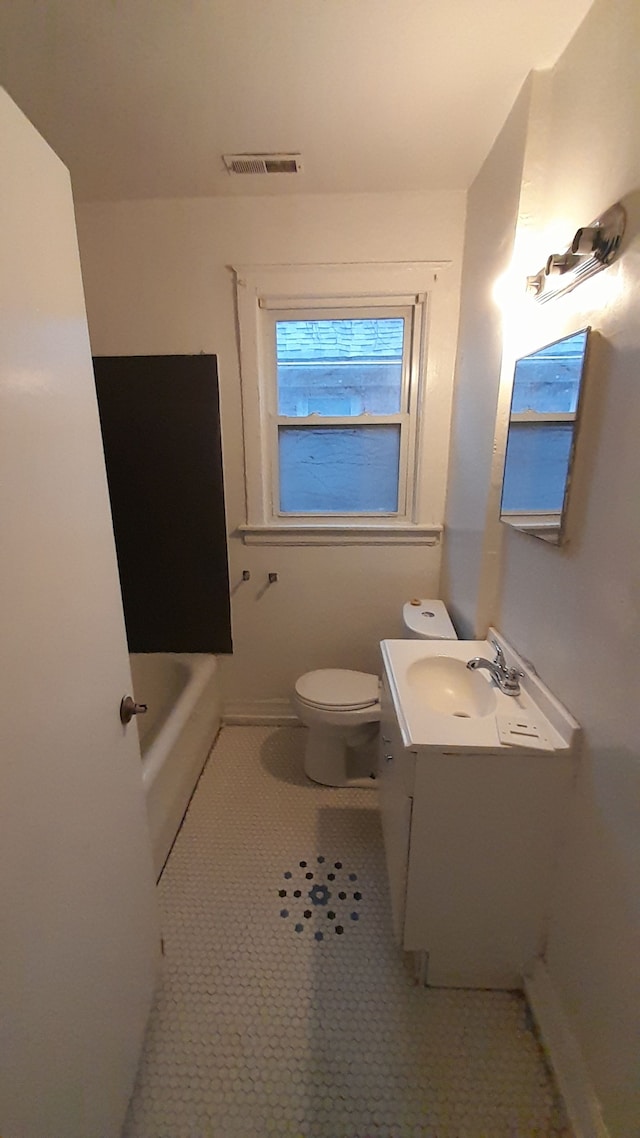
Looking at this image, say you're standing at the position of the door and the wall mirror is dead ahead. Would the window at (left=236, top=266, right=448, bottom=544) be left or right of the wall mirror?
left

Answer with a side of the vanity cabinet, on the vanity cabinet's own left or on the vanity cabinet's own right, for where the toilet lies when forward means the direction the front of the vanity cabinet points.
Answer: on the vanity cabinet's own right

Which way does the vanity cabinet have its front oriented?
to the viewer's left

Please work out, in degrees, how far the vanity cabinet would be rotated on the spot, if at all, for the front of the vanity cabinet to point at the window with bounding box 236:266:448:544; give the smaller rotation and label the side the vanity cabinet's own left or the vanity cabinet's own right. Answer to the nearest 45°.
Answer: approximately 45° to the vanity cabinet's own right

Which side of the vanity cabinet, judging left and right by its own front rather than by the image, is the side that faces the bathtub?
front

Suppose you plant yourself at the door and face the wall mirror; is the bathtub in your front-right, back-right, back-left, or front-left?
front-left

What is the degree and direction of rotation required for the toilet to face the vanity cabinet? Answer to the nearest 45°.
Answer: approximately 135° to its left
